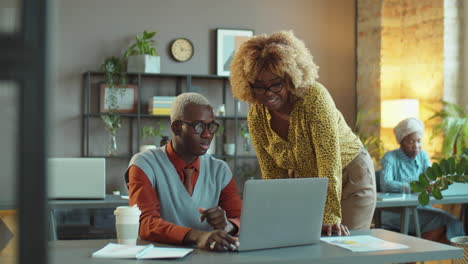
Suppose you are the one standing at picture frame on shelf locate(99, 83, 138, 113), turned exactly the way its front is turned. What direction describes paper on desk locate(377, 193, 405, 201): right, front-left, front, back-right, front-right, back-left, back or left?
front-left

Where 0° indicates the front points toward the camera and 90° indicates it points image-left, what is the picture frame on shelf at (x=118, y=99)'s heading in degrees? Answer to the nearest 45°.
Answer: approximately 0°

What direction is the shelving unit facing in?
toward the camera

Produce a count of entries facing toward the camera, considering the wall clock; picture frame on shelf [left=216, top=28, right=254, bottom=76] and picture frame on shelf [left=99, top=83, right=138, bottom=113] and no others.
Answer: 3

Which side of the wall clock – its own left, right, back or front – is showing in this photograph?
front

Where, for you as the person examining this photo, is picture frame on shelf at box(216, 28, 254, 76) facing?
facing the viewer

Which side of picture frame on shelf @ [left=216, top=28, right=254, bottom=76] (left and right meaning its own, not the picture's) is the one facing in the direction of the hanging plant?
right

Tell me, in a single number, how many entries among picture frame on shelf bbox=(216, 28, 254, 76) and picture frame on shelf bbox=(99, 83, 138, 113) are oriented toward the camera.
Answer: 2

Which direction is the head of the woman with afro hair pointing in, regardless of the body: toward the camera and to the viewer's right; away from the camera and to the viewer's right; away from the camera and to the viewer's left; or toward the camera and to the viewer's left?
toward the camera and to the viewer's left
